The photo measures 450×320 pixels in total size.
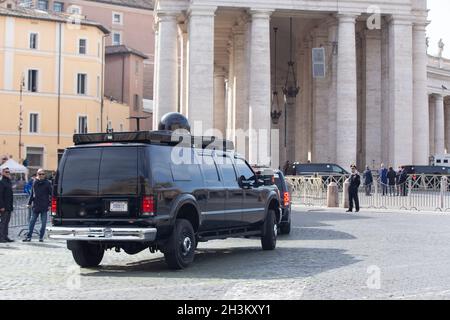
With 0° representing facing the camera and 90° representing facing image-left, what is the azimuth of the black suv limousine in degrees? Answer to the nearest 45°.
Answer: approximately 225°

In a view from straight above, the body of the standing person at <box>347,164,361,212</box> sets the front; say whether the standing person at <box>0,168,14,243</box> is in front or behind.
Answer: in front

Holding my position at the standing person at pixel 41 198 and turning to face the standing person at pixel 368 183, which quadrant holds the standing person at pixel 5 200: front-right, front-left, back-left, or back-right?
back-left

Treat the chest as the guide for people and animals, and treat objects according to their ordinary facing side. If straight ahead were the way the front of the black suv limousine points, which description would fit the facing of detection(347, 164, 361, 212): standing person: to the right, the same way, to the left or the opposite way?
the opposite way

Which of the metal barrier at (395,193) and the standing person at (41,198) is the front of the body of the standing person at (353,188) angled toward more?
the standing person

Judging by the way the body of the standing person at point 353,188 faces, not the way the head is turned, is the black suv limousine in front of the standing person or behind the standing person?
in front

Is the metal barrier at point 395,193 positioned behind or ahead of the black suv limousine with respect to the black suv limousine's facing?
ahead

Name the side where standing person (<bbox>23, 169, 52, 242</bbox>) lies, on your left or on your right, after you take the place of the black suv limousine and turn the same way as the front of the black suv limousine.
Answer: on your left

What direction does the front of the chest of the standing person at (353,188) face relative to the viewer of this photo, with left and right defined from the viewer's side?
facing the viewer and to the left of the viewer

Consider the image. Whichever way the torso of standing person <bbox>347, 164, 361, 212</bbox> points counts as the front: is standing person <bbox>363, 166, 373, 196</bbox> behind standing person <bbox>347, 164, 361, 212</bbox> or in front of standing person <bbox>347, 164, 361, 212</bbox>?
behind
